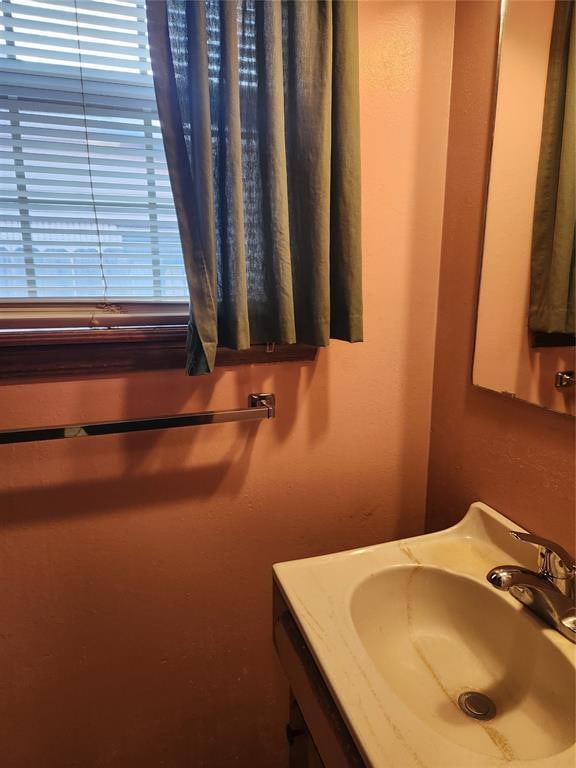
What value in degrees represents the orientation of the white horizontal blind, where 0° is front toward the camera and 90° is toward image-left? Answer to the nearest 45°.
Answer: approximately 0°

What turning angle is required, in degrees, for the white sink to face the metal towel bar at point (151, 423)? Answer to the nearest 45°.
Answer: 0° — it already faces it

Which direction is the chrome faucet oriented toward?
to the viewer's left

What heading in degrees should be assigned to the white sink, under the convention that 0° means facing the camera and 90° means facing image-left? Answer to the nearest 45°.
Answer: approximately 90°
